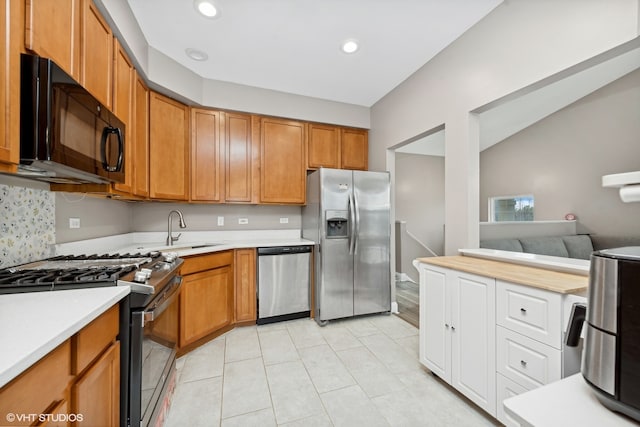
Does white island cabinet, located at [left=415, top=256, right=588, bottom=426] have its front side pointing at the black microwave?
yes

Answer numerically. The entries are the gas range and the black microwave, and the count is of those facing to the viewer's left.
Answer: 0

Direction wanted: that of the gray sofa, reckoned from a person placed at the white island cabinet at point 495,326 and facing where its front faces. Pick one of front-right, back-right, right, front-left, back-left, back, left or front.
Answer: back-right

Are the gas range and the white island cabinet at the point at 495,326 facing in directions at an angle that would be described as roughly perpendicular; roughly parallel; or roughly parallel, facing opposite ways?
roughly parallel, facing opposite ways

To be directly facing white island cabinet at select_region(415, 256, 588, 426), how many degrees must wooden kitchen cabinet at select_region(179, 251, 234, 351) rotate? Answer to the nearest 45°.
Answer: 0° — it already faces it

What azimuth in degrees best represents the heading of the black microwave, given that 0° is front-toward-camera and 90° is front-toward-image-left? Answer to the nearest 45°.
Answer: approximately 315°

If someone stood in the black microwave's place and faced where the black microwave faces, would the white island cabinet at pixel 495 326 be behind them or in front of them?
in front

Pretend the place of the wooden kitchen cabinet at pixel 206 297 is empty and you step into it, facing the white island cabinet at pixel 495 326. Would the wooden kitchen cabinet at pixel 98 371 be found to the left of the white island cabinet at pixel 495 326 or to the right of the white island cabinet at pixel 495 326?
right

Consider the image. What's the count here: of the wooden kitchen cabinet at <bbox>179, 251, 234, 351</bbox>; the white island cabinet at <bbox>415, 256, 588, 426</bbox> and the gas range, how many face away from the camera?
0

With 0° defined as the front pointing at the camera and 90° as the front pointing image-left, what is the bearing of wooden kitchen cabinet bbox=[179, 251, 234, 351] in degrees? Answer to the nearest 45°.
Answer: approximately 315°

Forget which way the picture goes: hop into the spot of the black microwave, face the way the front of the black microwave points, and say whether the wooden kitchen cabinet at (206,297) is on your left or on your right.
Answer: on your left

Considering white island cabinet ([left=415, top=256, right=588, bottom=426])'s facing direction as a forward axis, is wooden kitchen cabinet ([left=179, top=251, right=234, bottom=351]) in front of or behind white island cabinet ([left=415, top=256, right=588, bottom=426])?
in front
